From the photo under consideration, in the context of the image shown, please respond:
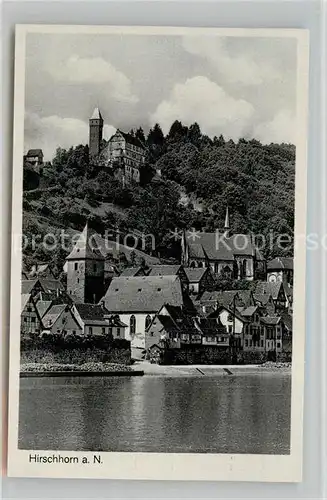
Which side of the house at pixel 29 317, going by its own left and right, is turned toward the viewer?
front
